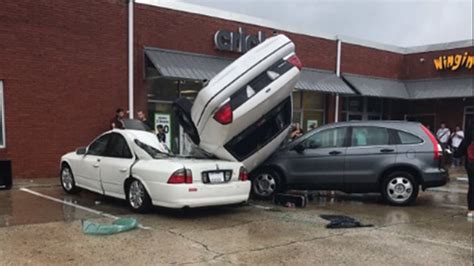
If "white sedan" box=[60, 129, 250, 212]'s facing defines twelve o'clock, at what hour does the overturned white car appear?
The overturned white car is roughly at 4 o'clock from the white sedan.

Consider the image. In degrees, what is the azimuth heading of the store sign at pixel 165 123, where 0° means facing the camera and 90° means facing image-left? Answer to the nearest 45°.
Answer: approximately 0°

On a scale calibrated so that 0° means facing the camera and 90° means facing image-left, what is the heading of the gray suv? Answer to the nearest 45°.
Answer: approximately 90°

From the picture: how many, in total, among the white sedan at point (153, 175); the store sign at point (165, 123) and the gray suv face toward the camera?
1

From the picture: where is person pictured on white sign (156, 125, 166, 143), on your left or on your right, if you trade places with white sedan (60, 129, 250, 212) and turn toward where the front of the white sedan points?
on your right

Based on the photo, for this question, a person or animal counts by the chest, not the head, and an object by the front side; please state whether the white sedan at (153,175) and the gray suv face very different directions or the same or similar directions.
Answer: same or similar directions

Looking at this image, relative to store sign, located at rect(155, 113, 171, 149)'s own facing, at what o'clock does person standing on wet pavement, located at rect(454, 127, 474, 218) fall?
The person standing on wet pavement is roughly at 11 o'clock from the store sign.

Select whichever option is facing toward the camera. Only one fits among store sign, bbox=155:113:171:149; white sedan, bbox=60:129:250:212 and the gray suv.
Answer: the store sign

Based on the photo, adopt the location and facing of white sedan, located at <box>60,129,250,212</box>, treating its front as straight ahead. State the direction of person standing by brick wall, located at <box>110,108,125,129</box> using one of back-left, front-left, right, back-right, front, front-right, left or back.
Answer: front-right

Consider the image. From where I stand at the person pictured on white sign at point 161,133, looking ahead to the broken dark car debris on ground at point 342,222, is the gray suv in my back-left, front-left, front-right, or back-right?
front-left

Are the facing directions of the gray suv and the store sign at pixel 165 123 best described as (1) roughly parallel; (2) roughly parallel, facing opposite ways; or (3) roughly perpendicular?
roughly perpendicular

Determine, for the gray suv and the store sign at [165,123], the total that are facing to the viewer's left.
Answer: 1

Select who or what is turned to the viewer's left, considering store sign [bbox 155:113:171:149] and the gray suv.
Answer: the gray suv

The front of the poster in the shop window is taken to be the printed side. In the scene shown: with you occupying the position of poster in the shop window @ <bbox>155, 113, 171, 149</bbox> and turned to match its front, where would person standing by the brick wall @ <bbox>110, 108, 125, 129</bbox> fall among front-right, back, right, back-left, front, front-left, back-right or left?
front-right

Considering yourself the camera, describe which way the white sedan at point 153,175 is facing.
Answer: facing away from the viewer and to the left of the viewer

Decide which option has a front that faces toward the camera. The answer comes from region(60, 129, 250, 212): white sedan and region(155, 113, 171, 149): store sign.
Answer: the store sign
